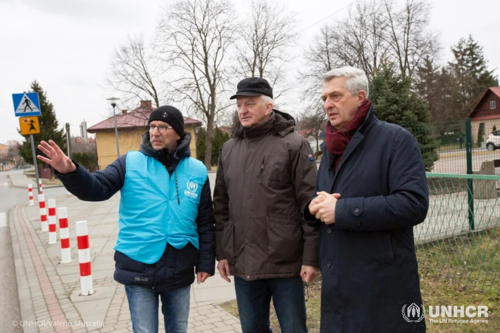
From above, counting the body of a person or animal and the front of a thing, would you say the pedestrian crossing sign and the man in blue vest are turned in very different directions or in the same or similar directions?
same or similar directions

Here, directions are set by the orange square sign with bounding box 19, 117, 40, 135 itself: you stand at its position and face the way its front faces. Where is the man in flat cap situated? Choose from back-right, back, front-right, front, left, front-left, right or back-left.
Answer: front

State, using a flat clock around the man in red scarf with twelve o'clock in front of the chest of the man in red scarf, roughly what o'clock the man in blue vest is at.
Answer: The man in blue vest is roughly at 2 o'clock from the man in red scarf.

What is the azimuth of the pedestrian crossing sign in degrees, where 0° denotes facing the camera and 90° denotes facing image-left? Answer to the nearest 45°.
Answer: approximately 0°

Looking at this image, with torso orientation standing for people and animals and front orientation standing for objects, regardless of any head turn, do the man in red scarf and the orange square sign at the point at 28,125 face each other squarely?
no

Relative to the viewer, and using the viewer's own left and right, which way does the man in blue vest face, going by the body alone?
facing the viewer

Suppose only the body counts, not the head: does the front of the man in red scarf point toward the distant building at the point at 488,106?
no

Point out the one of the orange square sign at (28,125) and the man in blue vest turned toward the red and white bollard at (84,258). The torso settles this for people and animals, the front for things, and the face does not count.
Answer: the orange square sign

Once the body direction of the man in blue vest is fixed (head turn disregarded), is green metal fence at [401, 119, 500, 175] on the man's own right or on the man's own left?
on the man's own left

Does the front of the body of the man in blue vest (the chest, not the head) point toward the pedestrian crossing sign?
no

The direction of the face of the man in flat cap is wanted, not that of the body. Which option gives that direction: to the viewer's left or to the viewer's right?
to the viewer's left

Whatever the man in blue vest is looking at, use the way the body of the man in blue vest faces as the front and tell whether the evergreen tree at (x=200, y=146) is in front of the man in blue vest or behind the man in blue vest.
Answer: behind

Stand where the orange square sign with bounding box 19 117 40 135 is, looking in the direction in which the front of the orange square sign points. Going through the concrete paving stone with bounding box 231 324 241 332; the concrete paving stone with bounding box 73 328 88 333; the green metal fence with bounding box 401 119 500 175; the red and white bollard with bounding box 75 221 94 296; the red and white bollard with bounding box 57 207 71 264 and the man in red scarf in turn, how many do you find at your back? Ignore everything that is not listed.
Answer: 0

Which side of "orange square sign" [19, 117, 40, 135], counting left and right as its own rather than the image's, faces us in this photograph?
front

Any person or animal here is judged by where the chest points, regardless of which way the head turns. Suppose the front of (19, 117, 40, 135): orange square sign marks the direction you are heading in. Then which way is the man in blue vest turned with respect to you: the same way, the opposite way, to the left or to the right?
the same way

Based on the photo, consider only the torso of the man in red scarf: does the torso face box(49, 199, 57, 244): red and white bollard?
no

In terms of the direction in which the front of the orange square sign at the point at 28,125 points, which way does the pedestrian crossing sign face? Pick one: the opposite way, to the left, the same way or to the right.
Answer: the same way

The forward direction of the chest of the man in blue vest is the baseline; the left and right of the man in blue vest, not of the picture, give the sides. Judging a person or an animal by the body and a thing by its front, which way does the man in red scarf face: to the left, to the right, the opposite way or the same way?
to the right

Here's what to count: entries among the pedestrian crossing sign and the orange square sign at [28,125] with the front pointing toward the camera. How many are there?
2

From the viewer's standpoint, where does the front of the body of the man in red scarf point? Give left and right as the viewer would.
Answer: facing the viewer and to the left of the viewer

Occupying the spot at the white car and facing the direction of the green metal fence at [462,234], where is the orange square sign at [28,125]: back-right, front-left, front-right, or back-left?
front-right

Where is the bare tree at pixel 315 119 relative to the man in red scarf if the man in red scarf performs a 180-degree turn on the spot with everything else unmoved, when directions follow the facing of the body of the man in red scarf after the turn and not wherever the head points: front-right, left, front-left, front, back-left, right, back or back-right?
front-left

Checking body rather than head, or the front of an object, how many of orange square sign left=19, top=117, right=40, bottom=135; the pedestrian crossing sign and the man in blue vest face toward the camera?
3

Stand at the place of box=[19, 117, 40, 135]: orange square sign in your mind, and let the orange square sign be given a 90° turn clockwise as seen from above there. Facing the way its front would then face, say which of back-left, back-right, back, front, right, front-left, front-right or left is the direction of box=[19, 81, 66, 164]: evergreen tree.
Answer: right
